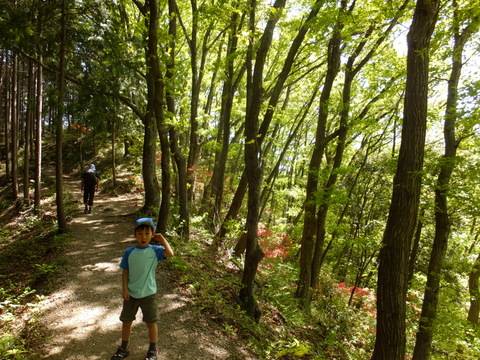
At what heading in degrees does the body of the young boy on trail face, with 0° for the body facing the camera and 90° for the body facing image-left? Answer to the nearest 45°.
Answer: approximately 0°

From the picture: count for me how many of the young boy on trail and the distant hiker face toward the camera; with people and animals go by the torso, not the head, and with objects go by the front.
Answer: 1

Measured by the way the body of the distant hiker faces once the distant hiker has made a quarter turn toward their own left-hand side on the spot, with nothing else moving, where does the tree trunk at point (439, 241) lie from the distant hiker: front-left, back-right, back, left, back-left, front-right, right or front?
back-left

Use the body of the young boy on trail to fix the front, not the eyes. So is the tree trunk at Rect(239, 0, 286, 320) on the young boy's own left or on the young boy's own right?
on the young boy's own left

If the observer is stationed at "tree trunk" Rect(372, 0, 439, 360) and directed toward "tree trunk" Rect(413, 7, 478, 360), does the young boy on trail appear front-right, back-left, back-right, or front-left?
back-left

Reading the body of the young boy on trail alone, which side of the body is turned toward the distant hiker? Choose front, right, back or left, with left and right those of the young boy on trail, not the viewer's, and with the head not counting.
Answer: back

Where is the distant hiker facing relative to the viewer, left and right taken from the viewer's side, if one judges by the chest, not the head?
facing away from the viewer

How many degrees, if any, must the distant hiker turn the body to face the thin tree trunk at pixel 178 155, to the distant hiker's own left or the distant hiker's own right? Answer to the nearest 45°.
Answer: approximately 135° to the distant hiker's own right

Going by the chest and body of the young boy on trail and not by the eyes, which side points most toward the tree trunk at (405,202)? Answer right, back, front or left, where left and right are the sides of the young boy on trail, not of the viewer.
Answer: left

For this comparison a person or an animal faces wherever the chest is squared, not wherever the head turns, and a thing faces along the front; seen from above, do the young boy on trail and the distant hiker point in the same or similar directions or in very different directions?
very different directions
